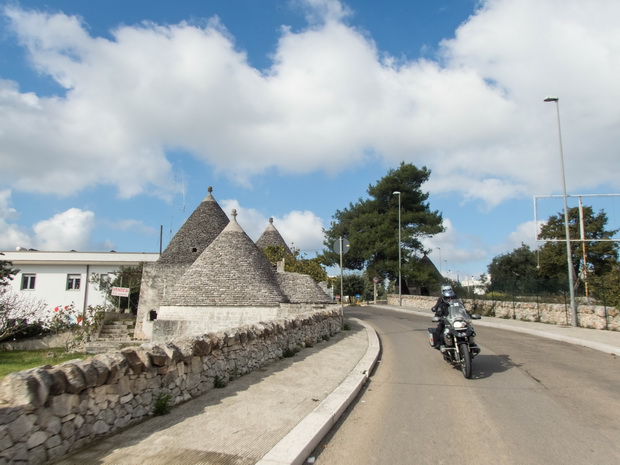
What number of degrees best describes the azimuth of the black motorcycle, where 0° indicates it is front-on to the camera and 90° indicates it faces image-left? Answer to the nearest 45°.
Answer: approximately 315°

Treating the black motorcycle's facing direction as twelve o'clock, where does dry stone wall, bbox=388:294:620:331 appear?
The dry stone wall is roughly at 8 o'clock from the black motorcycle.

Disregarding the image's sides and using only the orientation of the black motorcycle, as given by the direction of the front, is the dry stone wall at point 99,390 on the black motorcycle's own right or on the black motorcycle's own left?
on the black motorcycle's own right

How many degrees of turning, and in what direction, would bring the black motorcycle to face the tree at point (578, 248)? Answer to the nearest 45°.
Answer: approximately 135° to its left

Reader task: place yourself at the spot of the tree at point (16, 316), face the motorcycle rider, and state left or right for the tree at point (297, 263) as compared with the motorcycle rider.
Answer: left
